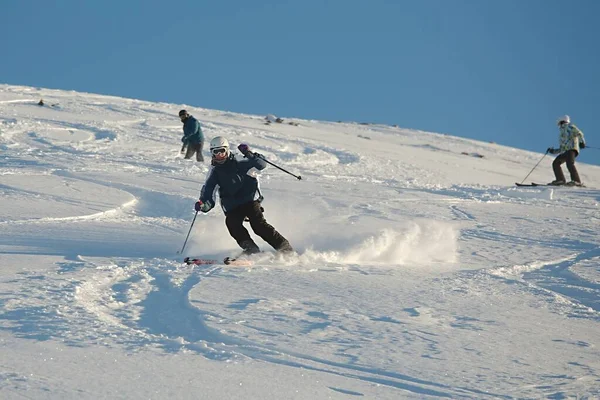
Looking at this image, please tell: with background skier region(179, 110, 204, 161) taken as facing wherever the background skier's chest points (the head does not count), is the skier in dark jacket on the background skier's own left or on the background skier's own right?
on the background skier's own left

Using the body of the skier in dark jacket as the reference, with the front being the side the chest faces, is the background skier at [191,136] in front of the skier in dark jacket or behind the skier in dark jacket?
behind

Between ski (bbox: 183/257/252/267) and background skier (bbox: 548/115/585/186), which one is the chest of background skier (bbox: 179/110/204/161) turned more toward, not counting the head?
the ski

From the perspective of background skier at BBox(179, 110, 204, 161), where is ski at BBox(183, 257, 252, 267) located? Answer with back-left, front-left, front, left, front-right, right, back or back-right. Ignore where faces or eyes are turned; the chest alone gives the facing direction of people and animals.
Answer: front-left

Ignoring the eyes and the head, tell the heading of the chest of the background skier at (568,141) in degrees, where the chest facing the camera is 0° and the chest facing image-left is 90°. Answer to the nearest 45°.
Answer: approximately 45°

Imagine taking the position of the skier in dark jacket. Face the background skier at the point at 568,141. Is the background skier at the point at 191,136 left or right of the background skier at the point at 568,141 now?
left

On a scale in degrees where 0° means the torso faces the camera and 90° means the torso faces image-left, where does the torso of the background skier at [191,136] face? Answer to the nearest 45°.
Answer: approximately 45°

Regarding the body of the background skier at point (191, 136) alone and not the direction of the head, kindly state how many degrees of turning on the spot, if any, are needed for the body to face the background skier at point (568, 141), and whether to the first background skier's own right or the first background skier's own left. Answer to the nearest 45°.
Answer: approximately 135° to the first background skier's own left
